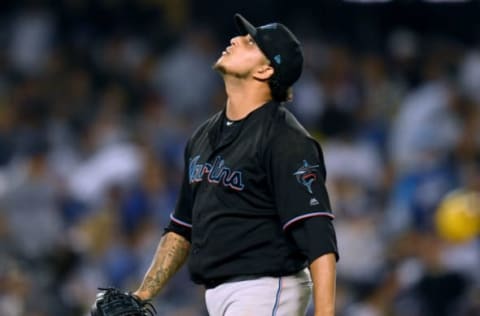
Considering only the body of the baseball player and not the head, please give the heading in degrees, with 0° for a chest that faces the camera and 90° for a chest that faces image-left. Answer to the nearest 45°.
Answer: approximately 45°
